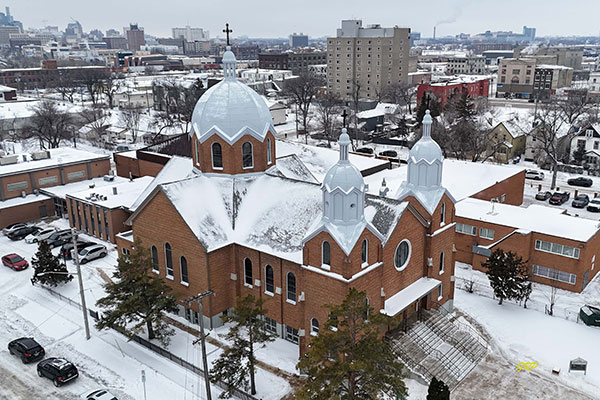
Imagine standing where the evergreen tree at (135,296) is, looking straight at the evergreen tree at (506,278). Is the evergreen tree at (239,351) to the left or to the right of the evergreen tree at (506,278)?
right

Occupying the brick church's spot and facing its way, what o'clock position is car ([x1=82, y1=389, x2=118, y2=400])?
The car is roughly at 3 o'clock from the brick church.

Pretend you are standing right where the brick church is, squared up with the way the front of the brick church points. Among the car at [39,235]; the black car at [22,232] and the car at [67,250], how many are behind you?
3

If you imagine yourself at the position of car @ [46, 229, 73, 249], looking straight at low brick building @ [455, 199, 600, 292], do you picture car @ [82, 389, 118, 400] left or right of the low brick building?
right

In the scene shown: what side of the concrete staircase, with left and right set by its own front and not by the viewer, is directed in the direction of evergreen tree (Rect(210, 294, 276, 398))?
right
